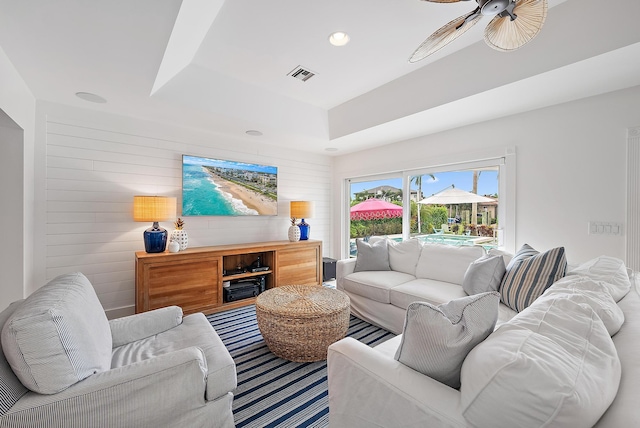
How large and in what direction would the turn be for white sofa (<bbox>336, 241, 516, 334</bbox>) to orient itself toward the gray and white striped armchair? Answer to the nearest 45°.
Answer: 0° — it already faces it

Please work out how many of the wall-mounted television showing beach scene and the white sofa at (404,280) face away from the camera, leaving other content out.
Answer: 0

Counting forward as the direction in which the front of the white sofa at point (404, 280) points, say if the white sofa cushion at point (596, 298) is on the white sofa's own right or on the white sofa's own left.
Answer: on the white sofa's own left

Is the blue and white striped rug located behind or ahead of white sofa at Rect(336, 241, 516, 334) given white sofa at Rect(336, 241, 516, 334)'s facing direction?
ahead

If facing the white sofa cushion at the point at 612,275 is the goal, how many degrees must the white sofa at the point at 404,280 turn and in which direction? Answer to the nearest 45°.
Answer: approximately 90° to its left

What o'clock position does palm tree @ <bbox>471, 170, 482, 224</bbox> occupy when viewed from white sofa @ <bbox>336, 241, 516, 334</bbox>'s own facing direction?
The palm tree is roughly at 6 o'clock from the white sofa.

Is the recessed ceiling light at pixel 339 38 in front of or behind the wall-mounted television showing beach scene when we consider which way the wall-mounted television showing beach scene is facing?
in front

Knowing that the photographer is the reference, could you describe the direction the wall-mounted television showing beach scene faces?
facing the viewer and to the right of the viewer

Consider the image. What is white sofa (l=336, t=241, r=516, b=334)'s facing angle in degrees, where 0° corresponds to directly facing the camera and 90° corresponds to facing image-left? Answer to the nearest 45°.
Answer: approximately 45°
